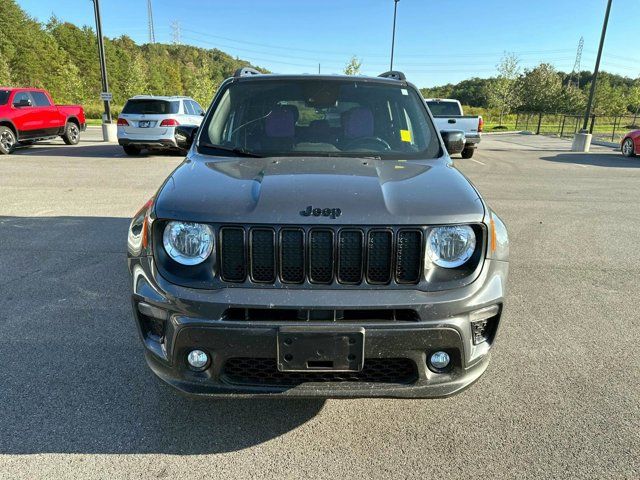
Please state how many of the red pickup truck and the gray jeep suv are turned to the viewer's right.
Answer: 0

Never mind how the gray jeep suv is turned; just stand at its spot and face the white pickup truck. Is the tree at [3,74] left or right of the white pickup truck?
left

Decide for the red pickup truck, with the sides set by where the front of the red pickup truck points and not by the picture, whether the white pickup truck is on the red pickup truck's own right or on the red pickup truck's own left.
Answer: on the red pickup truck's own left

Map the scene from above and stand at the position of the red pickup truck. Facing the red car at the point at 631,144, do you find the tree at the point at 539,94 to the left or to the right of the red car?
left

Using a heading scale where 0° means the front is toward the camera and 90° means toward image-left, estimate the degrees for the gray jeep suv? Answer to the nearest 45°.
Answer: approximately 0°

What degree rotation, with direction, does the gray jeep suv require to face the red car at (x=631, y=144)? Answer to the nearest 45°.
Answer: approximately 135° to its left

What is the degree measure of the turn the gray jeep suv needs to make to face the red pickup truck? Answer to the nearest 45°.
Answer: approximately 135° to its right

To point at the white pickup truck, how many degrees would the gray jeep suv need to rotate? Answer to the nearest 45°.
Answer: approximately 180°

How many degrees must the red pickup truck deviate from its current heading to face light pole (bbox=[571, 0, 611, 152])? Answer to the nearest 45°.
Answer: approximately 135° to its left

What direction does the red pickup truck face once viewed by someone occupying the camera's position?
facing the viewer and to the left of the viewer

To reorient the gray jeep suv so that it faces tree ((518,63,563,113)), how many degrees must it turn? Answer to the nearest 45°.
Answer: approximately 135° to its left
